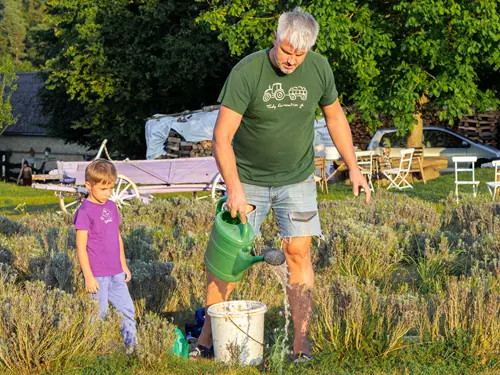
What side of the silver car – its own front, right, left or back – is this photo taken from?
right

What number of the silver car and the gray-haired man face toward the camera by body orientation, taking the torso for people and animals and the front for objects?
1

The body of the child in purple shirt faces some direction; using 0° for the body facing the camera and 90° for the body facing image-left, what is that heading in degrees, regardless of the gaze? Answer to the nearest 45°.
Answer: approximately 315°

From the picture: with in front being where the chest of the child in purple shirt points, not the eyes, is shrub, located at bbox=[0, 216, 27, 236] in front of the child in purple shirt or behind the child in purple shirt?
behind

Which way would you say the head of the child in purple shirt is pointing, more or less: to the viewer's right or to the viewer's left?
to the viewer's right

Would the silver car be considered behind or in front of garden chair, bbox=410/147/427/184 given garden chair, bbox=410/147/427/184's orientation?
behind
